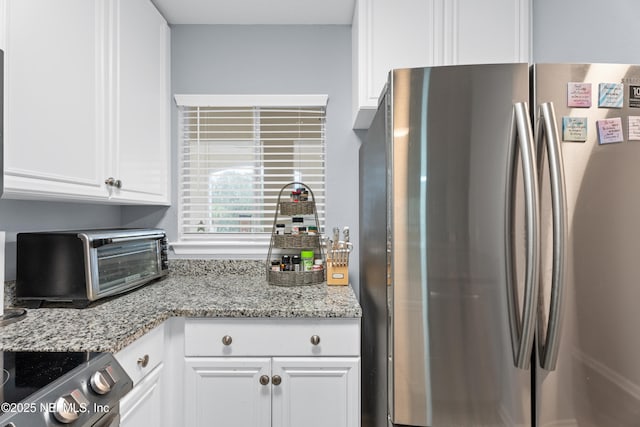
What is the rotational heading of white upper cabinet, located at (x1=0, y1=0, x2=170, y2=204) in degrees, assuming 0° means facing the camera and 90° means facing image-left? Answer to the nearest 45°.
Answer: approximately 315°

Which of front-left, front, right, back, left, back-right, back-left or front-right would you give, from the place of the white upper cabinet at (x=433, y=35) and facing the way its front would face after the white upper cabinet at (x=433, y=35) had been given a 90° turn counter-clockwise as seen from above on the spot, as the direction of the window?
back

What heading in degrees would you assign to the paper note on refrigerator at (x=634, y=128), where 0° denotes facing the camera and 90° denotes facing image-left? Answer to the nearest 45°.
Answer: approximately 0°

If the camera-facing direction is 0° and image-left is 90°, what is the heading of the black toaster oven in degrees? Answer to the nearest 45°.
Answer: approximately 315°

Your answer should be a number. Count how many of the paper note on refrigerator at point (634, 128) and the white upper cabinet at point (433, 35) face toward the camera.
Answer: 2

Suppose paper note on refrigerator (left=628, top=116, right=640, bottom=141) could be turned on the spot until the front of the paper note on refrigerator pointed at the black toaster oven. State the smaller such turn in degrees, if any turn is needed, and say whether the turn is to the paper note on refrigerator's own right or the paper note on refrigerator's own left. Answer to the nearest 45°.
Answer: approximately 45° to the paper note on refrigerator's own right
